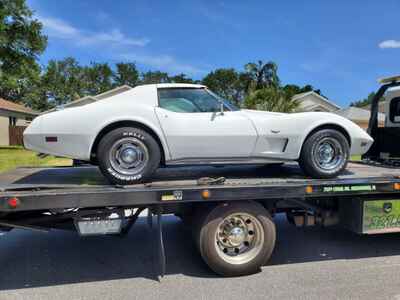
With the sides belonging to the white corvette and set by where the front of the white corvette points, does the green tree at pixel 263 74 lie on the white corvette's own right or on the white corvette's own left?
on the white corvette's own left

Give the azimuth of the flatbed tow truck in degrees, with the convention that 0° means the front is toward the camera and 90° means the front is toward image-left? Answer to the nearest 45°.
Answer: approximately 270°

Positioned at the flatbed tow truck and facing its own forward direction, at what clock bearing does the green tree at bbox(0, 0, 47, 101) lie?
The green tree is roughly at 8 o'clock from the flatbed tow truck.

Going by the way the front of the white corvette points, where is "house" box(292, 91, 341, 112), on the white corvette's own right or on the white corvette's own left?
on the white corvette's own left

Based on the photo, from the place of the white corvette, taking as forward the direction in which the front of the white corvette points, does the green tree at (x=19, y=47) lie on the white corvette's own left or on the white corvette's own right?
on the white corvette's own left

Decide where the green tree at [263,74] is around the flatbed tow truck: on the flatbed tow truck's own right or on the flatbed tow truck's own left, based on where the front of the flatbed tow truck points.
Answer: on the flatbed tow truck's own left

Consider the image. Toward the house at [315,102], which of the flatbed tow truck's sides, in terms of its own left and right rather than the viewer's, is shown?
left

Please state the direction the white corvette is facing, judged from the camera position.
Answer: facing to the right of the viewer

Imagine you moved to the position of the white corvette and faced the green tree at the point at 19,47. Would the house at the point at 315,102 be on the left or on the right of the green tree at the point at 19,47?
right

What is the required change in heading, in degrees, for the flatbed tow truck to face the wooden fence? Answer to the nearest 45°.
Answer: approximately 135° to its left
